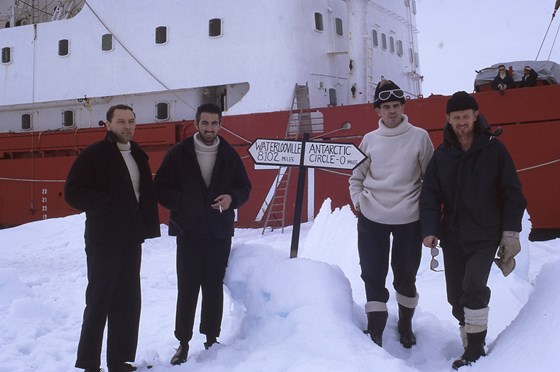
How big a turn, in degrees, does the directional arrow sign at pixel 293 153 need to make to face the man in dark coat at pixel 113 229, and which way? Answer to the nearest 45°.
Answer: approximately 45° to its right

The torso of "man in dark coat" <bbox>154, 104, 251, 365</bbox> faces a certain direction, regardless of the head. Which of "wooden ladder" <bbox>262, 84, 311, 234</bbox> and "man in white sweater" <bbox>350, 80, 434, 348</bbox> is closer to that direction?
the man in white sweater

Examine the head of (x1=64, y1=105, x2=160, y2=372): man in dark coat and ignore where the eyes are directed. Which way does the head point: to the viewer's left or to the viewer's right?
to the viewer's right

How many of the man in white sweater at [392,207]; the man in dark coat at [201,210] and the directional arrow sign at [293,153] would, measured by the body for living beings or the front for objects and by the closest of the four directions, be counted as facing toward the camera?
3

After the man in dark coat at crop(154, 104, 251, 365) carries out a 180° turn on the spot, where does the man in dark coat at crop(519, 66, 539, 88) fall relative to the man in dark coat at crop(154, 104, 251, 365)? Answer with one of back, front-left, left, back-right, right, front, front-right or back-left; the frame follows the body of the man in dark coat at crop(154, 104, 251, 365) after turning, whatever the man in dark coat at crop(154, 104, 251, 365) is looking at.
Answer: front-right

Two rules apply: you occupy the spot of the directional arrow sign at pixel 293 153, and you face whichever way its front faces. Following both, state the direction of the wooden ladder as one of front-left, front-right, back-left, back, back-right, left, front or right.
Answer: back

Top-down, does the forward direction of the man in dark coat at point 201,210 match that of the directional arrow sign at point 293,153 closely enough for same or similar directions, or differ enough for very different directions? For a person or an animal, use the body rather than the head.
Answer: same or similar directions

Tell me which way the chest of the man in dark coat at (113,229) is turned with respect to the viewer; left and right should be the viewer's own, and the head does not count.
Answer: facing the viewer and to the right of the viewer

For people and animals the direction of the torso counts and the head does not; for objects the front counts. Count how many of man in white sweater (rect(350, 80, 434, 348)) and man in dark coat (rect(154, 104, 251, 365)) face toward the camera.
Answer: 2

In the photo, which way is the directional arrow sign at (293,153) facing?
toward the camera

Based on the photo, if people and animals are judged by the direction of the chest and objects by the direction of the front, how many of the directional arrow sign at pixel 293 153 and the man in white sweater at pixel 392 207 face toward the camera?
2

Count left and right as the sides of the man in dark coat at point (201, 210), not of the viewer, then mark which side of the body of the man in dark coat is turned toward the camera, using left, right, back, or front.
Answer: front
